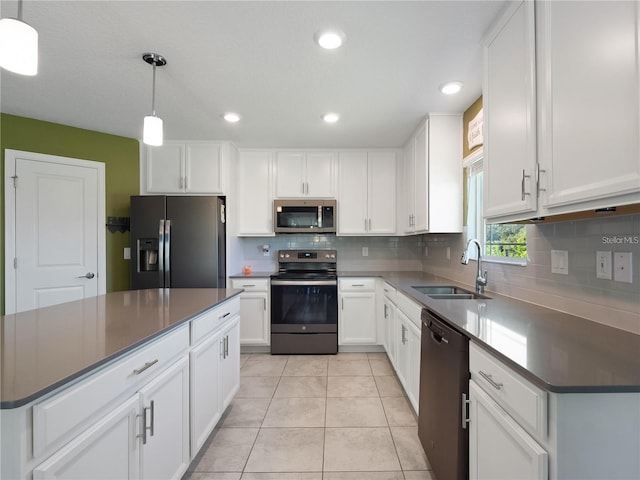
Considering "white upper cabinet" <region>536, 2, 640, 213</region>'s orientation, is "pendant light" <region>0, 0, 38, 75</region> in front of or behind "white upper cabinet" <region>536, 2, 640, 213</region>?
in front

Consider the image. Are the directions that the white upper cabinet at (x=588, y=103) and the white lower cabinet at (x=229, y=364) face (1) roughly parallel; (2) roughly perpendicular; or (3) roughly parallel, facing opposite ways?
roughly parallel, facing opposite ways

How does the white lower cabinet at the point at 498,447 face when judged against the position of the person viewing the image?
facing the viewer and to the left of the viewer

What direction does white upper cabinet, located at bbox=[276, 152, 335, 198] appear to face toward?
toward the camera

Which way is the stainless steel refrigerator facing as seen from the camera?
toward the camera

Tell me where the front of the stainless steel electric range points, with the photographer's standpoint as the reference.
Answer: facing the viewer

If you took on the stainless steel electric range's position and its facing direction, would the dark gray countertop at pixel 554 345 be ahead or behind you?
ahead

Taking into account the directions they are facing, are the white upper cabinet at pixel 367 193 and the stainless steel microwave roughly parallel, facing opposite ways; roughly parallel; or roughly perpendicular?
roughly parallel

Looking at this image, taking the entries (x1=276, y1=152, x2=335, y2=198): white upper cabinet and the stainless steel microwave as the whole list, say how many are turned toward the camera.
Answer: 2

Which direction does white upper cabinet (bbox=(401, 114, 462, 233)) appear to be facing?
to the viewer's left
